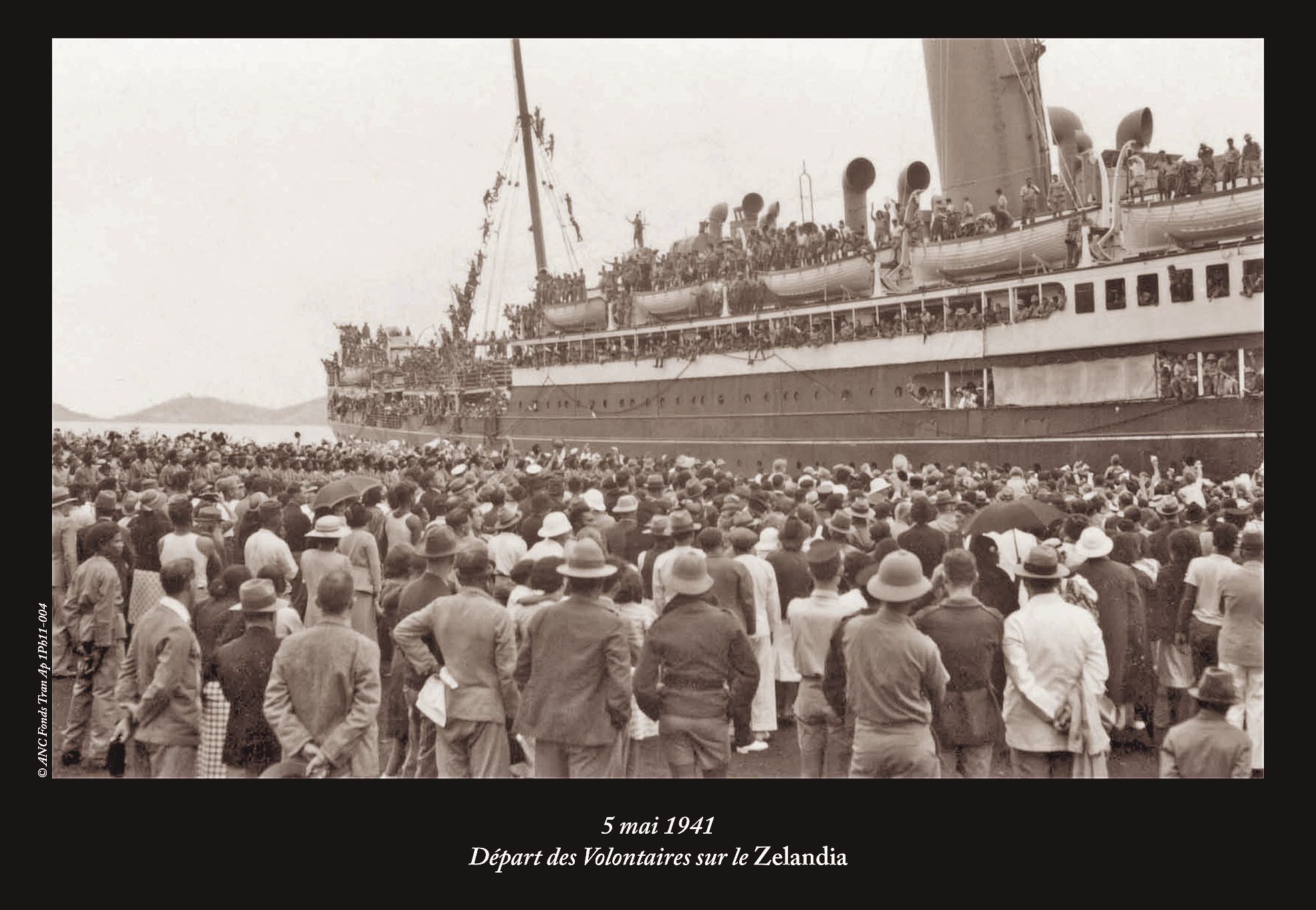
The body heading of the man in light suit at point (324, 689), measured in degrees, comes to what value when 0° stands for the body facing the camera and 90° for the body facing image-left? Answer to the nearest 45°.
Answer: approximately 180°

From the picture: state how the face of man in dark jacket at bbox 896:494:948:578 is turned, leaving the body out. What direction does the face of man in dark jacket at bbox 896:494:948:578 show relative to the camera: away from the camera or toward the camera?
away from the camera

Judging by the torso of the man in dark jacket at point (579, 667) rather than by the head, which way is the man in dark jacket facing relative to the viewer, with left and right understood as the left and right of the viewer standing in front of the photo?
facing away from the viewer

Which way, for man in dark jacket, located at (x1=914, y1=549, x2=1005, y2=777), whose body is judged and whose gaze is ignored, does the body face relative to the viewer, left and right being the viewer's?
facing away from the viewer

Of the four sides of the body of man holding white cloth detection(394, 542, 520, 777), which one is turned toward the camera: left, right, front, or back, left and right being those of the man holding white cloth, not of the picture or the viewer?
back

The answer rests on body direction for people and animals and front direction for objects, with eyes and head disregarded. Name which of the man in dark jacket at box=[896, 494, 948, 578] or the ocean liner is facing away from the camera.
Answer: the man in dark jacket

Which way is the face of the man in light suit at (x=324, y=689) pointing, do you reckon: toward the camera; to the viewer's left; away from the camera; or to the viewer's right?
away from the camera

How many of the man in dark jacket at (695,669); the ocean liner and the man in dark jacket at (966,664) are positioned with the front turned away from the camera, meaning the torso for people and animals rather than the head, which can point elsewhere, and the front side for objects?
2

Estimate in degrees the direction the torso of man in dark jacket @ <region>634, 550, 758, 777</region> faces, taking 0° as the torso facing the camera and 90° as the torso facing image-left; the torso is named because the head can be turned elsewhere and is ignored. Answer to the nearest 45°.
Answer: approximately 180°

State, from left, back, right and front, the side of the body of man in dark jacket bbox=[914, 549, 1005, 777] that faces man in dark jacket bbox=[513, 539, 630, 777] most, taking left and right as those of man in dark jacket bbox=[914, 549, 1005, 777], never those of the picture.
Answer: left
